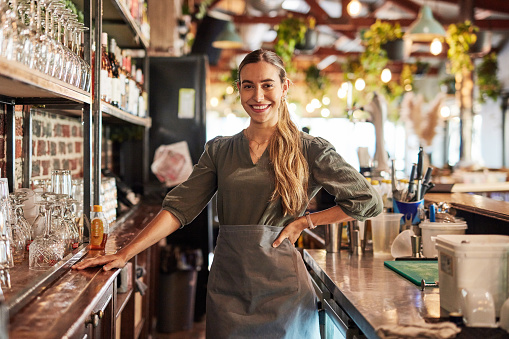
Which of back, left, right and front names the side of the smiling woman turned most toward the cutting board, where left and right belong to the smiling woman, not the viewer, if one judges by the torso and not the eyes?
left

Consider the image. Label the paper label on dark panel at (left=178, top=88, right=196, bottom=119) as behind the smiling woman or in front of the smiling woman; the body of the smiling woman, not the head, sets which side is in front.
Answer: behind

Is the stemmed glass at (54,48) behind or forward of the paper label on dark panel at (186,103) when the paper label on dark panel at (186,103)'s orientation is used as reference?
forward

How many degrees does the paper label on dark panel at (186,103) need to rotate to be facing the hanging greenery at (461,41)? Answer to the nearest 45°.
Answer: approximately 135° to its left

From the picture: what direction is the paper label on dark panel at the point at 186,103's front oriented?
toward the camera

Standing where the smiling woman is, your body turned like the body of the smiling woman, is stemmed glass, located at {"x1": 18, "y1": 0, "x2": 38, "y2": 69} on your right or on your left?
on your right

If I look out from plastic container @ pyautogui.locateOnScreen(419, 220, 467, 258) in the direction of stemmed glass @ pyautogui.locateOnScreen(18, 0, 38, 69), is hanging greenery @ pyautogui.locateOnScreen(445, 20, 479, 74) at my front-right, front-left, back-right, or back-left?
back-right

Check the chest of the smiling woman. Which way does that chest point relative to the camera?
toward the camera

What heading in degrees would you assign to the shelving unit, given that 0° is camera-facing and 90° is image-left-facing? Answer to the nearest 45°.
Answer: approximately 315°

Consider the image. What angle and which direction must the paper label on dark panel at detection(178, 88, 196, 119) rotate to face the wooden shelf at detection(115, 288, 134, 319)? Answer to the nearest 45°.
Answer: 0° — it already faces it

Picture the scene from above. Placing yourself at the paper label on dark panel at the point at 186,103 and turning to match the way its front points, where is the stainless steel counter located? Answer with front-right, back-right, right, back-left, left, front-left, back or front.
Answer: front

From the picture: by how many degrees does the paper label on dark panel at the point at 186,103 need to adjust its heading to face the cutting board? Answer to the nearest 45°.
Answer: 0° — it already faces it

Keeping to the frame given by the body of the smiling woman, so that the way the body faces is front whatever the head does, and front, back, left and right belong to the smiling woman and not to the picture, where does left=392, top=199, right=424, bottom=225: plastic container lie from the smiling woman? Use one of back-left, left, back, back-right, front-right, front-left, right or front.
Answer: back-left
